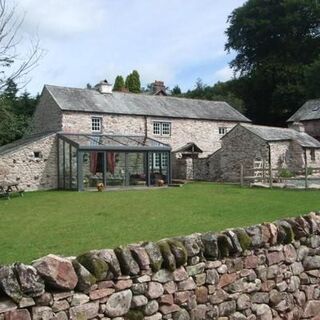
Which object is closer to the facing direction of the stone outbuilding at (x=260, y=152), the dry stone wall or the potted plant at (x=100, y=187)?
the dry stone wall

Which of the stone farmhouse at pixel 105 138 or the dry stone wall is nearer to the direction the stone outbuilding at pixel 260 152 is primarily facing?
the dry stone wall

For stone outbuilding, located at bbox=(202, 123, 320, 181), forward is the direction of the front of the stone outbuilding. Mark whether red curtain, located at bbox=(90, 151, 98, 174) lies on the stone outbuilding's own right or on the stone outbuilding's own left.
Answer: on the stone outbuilding's own right

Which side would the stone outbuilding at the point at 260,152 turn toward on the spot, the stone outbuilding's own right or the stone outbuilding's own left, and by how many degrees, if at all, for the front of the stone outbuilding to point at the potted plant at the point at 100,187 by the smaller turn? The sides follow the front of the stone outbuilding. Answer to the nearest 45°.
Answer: approximately 90° to the stone outbuilding's own right

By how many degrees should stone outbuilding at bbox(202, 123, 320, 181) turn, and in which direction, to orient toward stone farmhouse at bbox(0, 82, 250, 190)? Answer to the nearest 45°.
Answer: approximately 90° to its right

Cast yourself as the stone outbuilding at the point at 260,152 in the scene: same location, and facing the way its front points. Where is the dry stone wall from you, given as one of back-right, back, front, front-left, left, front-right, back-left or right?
front-right
